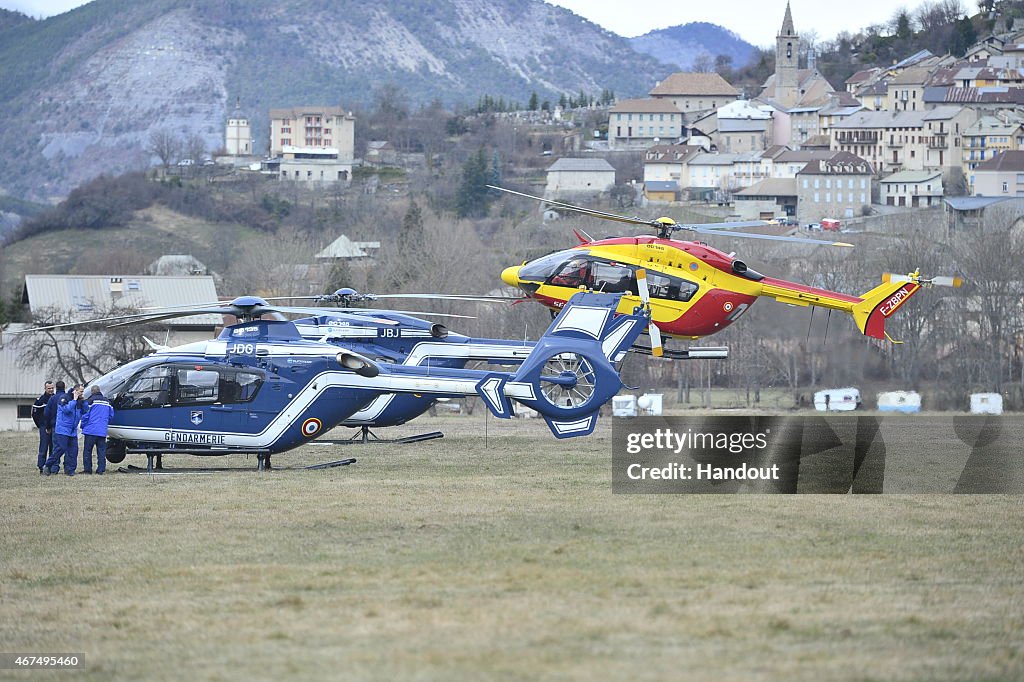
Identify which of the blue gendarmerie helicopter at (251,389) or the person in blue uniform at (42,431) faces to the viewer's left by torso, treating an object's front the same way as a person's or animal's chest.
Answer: the blue gendarmerie helicopter

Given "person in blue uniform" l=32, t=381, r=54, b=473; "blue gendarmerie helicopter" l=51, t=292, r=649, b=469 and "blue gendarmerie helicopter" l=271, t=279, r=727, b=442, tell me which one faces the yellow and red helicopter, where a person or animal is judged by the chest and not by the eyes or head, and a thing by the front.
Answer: the person in blue uniform

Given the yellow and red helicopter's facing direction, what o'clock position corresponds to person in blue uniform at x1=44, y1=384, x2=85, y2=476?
The person in blue uniform is roughly at 11 o'clock from the yellow and red helicopter.

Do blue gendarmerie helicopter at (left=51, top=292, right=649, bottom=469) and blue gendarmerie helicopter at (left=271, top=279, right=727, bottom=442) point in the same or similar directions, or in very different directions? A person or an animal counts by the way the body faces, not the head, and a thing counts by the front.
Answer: same or similar directions

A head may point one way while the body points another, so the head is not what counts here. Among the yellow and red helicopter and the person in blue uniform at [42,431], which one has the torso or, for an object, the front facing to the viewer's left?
the yellow and red helicopter

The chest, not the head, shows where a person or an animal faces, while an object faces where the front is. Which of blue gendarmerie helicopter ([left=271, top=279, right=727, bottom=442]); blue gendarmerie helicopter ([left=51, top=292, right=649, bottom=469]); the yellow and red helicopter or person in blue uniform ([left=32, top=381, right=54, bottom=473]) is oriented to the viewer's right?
the person in blue uniform

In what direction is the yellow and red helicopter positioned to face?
to the viewer's left

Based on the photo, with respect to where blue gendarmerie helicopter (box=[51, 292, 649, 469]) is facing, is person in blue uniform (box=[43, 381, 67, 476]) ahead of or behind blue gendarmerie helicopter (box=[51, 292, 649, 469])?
ahead

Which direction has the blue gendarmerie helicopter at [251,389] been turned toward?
to the viewer's left

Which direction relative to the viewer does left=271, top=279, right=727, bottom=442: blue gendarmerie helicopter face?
to the viewer's left

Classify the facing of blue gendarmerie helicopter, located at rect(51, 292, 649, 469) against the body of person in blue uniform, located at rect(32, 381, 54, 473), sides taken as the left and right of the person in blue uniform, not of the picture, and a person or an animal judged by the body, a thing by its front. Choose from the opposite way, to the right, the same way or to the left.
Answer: the opposite way

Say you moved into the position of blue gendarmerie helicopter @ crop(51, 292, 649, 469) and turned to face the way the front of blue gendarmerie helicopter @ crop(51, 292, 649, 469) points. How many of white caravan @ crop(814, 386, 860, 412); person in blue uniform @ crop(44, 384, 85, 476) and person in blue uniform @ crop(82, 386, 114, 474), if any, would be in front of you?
2
